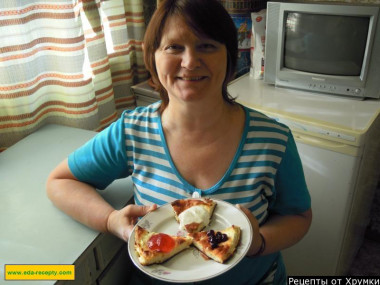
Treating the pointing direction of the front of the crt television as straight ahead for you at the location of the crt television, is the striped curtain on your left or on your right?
on your right

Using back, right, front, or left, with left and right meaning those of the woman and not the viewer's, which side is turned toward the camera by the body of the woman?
front

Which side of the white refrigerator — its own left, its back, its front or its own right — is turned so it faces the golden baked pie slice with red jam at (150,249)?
front

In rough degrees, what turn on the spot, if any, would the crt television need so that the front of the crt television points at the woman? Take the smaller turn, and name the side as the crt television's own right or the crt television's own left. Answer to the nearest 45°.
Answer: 0° — it already faces them

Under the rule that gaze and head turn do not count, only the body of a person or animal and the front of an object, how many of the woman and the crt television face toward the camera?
2

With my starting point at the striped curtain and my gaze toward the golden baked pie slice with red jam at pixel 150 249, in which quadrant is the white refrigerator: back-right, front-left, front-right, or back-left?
front-left

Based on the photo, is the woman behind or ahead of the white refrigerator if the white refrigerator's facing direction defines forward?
ahead

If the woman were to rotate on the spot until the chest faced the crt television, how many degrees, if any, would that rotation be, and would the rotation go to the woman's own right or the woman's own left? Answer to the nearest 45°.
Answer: approximately 135° to the woman's own left

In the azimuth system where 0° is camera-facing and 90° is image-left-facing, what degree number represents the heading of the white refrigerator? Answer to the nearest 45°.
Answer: approximately 45°
